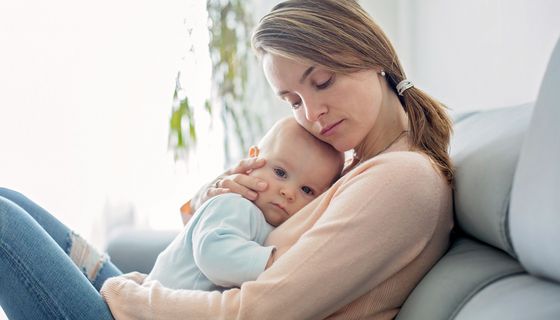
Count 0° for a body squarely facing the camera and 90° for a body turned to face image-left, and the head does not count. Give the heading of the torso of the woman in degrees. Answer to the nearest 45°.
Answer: approximately 90°

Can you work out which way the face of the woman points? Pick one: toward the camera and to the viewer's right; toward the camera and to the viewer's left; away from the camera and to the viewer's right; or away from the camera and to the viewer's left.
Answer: toward the camera and to the viewer's left
